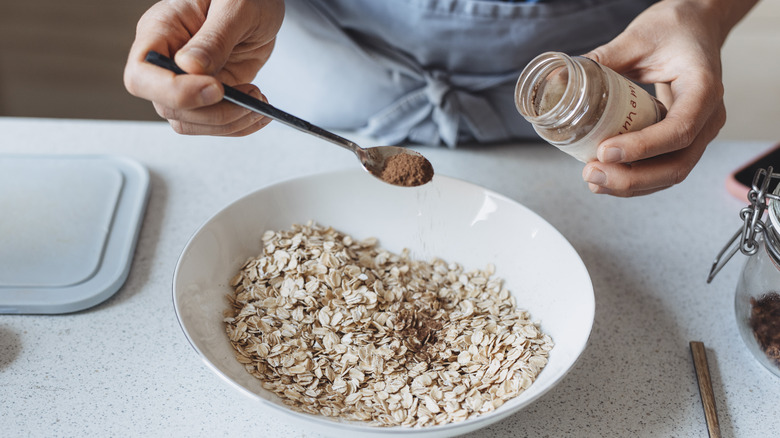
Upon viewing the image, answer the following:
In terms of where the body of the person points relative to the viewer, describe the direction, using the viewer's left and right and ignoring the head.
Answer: facing the viewer

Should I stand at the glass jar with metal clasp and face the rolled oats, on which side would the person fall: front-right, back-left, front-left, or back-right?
front-right
